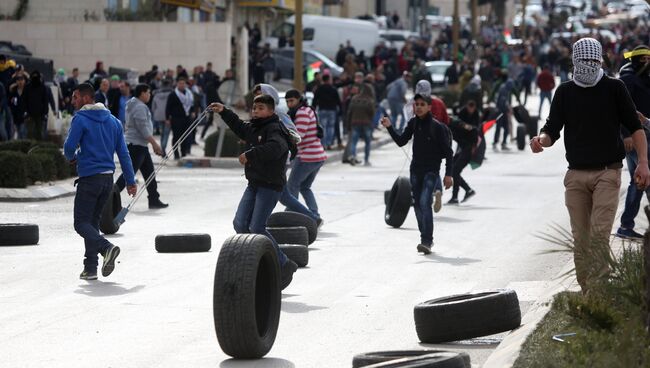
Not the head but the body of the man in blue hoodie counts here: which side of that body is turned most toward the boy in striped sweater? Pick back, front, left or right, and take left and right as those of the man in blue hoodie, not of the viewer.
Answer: right

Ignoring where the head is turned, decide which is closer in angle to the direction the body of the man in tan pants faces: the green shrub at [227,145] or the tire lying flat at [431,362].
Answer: the tire lying flat

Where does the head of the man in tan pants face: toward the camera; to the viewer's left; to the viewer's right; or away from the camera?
toward the camera

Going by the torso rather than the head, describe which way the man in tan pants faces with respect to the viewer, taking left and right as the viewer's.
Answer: facing the viewer

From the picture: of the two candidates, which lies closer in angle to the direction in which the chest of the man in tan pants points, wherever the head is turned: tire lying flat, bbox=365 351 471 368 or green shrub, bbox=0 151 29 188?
the tire lying flat

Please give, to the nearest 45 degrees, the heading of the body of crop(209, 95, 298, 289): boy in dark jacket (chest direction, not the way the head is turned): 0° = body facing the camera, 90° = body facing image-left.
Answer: approximately 45°

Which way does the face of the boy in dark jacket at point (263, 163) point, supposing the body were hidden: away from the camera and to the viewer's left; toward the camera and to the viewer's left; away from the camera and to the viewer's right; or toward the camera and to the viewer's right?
toward the camera and to the viewer's left

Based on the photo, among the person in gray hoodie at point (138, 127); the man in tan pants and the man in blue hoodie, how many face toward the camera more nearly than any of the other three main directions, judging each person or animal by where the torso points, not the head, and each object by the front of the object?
1

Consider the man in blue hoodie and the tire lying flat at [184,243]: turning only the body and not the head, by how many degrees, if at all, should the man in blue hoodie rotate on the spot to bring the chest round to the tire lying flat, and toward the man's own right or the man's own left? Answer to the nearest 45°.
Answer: approximately 90° to the man's own right

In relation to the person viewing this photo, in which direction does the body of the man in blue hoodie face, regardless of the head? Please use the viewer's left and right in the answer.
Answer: facing away from the viewer and to the left of the viewer
